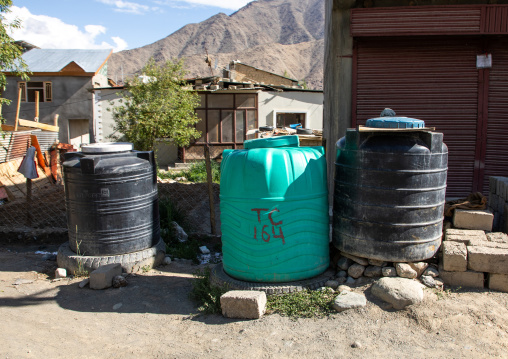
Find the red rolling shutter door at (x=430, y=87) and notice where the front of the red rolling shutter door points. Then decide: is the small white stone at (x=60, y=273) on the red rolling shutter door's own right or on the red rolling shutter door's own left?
on the red rolling shutter door's own right

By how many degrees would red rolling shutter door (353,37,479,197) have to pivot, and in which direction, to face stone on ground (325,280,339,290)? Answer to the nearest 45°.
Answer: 0° — it already faces it

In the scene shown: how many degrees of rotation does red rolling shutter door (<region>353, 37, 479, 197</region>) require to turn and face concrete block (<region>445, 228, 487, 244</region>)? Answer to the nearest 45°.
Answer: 0° — it already faces it

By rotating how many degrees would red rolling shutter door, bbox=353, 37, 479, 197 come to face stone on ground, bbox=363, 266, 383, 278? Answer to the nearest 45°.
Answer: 0° — it already faces it

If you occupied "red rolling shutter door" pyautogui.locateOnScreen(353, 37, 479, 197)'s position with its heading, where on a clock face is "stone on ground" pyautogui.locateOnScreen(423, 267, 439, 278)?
The stone on ground is roughly at 12 o'clock from the red rolling shutter door.

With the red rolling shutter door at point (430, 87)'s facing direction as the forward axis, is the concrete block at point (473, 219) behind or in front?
in front

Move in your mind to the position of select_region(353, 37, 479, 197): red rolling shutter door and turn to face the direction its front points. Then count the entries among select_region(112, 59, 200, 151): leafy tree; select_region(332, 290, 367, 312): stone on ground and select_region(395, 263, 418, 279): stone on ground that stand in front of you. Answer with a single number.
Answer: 2

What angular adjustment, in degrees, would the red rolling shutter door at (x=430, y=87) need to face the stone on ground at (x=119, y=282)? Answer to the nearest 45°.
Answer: approximately 45° to its right

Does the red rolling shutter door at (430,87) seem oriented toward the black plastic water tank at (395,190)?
yes

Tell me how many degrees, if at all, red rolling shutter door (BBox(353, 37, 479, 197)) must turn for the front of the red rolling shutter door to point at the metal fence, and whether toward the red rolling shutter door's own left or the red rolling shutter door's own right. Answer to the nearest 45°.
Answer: approximately 90° to the red rolling shutter door's own right

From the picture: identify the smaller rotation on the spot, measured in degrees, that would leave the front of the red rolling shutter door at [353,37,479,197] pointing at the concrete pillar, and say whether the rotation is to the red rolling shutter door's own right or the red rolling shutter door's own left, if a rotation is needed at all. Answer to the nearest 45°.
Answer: approximately 90° to the red rolling shutter door's own right

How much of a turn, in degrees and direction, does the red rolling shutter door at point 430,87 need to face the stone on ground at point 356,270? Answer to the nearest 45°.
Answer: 0° — it already faces it

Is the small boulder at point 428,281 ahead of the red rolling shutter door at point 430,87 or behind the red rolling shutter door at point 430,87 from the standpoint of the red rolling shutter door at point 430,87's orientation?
ahead

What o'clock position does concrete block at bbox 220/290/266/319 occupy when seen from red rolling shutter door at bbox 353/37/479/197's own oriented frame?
The concrete block is roughly at 1 o'clock from the red rolling shutter door.

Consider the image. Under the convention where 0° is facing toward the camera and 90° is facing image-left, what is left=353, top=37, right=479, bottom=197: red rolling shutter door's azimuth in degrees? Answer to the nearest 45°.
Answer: approximately 0°

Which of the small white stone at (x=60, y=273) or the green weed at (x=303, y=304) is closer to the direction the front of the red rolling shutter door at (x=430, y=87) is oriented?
the green weed
